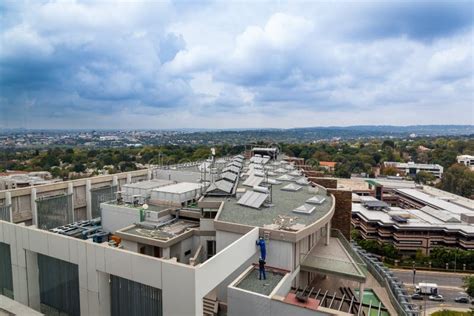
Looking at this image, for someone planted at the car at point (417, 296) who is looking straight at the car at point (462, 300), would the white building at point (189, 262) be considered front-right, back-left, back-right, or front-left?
back-right

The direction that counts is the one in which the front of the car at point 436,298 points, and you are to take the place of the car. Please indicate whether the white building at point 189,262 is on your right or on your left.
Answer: on your left

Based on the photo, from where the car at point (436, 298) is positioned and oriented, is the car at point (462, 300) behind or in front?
behind

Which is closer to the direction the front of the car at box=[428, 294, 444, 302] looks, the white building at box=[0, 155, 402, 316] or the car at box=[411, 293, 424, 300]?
the car

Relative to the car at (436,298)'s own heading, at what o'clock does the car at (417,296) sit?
the car at (417,296) is roughly at 11 o'clock from the car at (436,298).

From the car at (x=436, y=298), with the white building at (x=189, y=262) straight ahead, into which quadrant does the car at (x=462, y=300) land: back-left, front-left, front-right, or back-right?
back-left

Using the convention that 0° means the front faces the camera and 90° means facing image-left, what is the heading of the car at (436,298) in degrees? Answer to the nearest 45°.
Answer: approximately 90°
